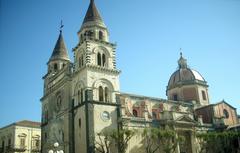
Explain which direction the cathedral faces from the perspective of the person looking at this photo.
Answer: facing the viewer and to the left of the viewer

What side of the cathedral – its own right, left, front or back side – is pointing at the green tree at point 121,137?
left

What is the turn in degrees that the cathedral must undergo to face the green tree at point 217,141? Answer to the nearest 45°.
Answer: approximately 135° to its left
